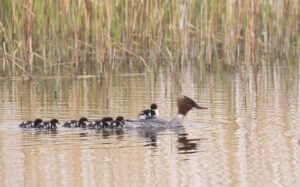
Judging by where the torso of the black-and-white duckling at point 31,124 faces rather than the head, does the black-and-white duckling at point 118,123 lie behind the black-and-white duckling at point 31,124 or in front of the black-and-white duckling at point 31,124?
in front

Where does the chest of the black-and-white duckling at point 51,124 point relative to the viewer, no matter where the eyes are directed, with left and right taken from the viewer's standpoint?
facing to the right of the viewer

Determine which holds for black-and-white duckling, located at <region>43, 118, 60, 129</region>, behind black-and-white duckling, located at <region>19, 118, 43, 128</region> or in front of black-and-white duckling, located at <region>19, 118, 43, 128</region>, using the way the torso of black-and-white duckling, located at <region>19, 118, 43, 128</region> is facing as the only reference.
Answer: in front

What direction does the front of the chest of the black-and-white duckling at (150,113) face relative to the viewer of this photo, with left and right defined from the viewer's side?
facing to the right of the viewer

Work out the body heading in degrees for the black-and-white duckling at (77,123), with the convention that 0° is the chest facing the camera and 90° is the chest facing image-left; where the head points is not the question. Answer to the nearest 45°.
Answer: approximately 270°

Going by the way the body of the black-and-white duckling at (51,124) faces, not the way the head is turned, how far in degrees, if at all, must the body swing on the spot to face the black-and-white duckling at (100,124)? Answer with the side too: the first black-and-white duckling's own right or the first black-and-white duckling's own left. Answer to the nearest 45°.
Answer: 0° — it already faces it

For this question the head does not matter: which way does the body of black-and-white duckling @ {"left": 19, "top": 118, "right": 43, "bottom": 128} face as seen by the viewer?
to the viewer's right

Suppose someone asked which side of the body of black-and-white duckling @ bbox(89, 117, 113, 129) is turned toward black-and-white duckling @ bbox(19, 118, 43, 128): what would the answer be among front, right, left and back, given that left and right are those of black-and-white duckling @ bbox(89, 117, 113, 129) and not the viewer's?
back

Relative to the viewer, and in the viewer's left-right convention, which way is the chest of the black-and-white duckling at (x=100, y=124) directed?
facing to the right of the viewer

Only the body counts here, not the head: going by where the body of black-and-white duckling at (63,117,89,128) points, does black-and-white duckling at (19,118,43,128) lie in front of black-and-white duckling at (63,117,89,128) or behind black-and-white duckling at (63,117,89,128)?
behind

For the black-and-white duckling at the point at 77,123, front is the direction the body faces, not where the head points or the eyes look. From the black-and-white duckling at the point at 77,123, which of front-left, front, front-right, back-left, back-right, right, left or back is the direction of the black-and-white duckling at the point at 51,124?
back
